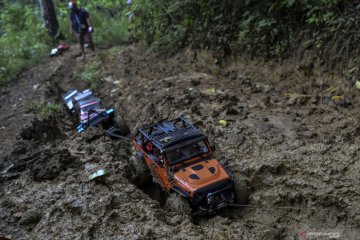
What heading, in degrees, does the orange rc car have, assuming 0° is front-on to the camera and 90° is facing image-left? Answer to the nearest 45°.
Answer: approximately 315°

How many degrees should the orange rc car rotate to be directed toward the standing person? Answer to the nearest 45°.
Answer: approximately 135° to its left

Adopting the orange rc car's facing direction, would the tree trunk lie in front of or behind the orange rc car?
behind
